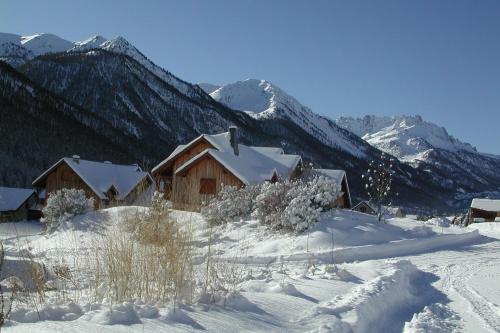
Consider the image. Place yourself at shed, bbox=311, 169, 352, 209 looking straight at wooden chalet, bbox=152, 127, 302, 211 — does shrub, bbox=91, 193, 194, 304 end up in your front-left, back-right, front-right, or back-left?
front-left

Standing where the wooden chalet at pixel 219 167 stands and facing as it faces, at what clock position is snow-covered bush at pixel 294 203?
The snow-covered bush is roughly at 10 o'clock from the wooden chalet.

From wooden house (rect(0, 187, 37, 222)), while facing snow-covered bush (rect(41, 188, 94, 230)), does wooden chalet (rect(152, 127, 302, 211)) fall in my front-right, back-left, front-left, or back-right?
front-left

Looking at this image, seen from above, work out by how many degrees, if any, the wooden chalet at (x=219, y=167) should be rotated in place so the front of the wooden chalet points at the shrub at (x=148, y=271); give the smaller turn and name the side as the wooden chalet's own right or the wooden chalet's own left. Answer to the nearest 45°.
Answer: approximately 45° to the wooden chalet's own left

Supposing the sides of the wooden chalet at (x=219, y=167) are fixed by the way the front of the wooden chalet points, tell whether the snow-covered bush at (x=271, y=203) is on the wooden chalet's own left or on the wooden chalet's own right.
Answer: on the wooden chalet's own left

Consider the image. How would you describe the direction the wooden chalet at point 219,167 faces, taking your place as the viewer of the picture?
facing the viewer and to the left of the viewer

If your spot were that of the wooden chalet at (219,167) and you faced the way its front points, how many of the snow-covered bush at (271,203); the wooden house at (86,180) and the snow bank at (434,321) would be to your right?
1

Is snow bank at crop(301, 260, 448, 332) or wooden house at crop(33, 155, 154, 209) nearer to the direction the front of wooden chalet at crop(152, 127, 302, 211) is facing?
the snow bank

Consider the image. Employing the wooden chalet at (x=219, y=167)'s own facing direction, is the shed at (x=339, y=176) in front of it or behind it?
behind

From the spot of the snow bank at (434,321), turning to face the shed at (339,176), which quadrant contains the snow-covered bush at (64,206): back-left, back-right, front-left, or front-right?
front-left

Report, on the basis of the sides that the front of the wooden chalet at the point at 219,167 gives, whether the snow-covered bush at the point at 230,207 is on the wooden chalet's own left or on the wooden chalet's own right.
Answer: on the wooden chalet's own left

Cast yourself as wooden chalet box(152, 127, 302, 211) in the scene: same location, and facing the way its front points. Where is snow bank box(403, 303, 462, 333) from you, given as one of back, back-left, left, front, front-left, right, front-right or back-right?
front-left

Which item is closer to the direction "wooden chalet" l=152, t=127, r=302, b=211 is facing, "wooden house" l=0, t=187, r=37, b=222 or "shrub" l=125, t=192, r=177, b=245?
the shrub

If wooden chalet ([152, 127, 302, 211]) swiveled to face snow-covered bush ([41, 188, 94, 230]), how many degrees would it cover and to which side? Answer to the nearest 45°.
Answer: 0° — it already faces it

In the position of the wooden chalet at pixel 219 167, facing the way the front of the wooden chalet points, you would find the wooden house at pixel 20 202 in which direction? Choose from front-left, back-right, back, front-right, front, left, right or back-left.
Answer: right
